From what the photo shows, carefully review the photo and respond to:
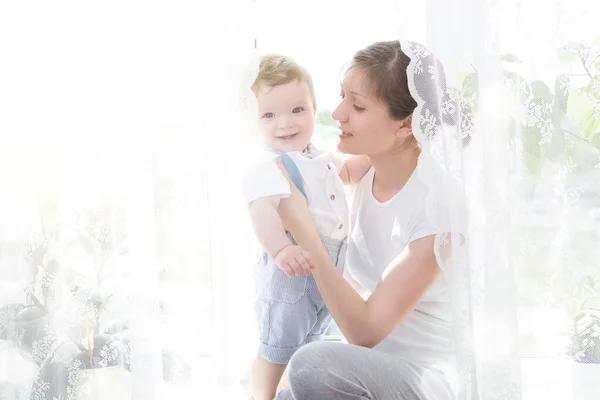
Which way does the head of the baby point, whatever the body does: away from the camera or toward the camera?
toward the camera

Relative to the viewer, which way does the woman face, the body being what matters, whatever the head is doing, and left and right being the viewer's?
facing the viewer and to the left of the viewer

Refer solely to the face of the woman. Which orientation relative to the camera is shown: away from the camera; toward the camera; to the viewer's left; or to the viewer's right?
to the viewer's left

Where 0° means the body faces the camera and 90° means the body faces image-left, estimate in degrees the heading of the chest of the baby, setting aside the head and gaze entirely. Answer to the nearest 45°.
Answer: approximately 315°
